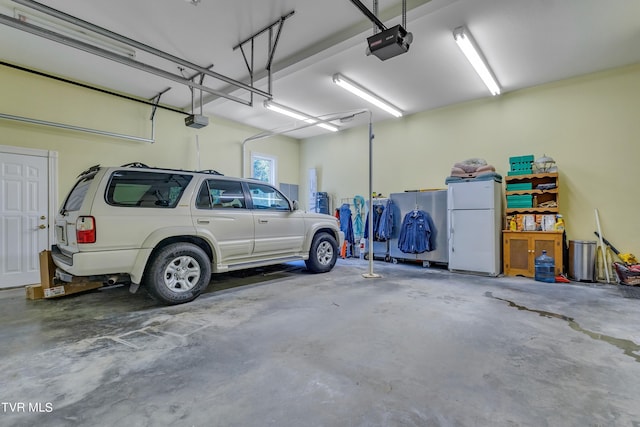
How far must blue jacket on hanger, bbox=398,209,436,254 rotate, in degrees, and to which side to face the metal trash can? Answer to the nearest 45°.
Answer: approximately 90° to its left

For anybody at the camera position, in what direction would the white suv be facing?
facing away from the viewer and to the right of the viewer

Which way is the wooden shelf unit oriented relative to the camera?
toward the camera

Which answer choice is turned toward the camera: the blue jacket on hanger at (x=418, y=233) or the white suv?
the blue jacket on hanger

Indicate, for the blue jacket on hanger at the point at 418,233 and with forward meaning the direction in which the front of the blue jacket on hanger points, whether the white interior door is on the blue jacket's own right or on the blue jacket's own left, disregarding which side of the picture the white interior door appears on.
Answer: on the blue jacket's own right

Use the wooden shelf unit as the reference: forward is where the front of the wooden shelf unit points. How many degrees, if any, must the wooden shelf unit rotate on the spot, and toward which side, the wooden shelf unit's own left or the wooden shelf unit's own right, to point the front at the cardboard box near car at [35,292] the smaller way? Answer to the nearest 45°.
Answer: approximately 45° to the wooden shelf unit's own right

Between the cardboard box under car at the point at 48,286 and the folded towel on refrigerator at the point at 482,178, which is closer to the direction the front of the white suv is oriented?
the folded towel on refrigerator

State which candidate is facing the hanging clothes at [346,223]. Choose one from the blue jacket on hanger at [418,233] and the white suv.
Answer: the white suv

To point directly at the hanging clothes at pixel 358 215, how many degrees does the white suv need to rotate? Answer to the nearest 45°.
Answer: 0° — it already faces it

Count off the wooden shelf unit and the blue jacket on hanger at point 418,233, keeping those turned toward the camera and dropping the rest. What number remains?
2

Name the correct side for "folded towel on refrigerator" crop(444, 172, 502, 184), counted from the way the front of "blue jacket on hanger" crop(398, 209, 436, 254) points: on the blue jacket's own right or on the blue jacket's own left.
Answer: on the blue jacket's own left

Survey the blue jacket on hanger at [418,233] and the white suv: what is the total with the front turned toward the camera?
1

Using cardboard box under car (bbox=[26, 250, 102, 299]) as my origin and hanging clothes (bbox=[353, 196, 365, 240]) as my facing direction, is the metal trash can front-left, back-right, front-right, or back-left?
front-right

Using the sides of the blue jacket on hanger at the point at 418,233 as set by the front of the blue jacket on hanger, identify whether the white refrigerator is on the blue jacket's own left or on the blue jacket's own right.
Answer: on the blue jacket's own left

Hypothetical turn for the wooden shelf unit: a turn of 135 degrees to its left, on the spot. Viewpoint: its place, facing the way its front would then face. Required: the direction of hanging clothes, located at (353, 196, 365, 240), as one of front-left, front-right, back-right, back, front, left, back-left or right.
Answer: back-left

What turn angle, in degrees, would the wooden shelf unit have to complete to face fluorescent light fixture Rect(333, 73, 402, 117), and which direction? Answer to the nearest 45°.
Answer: approximately 45° to its right

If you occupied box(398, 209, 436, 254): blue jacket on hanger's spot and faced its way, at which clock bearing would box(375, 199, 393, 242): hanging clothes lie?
The hanging clothes is roughly at 4 o'clock from the blue jacket on hanger.

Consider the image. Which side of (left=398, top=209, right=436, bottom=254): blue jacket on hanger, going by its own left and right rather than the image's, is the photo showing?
front

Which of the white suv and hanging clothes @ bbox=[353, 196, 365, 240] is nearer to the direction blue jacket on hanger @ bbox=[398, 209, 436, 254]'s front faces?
the white suv

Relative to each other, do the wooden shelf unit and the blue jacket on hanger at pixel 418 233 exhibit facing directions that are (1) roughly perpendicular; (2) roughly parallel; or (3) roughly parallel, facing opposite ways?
roughly parallel
